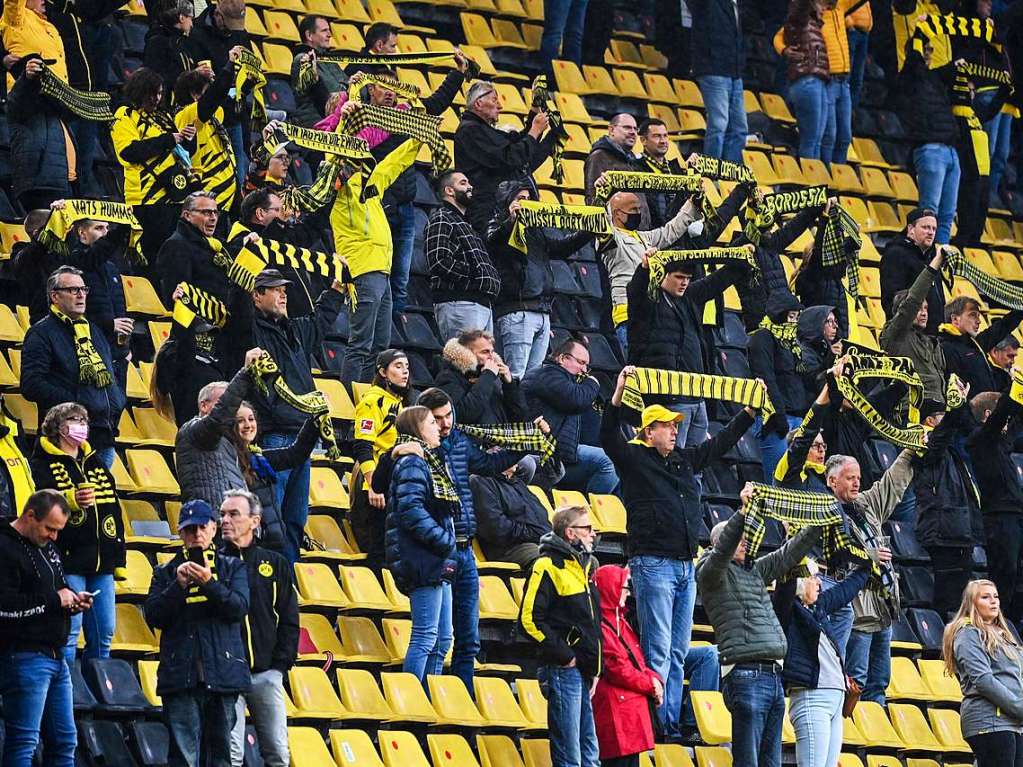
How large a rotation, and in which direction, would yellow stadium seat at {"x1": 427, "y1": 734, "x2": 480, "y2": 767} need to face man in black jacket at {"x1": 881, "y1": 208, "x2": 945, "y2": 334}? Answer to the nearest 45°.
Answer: approximately 90° to its left

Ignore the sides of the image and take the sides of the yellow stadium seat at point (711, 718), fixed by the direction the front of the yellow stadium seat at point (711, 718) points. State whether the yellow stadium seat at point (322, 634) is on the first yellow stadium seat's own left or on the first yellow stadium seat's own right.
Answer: on the first yellow stadium seat's own right
